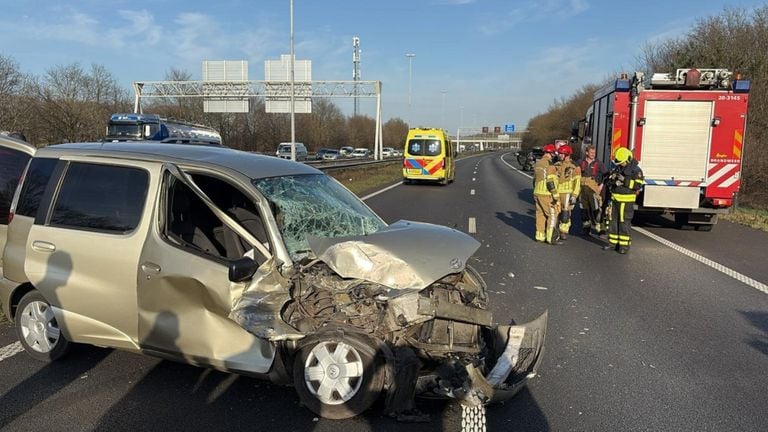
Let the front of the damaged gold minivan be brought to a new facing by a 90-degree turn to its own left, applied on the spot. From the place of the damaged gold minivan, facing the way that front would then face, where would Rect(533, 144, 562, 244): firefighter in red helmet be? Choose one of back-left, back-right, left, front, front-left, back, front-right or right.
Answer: front

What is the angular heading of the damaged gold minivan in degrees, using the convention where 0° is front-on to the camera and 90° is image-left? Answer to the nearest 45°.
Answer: approximately 315°

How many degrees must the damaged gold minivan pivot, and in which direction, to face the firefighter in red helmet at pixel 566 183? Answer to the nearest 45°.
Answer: approximately 90° to its left

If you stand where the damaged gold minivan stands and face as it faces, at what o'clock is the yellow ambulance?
The yellow ambulance is roughly at 8 o'clock from the damaged gold minivan.

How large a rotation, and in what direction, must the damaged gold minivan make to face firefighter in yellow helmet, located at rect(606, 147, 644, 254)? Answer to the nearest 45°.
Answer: approximately 90° to its left
